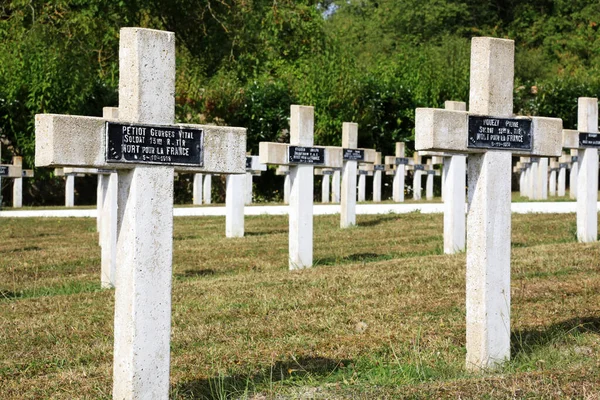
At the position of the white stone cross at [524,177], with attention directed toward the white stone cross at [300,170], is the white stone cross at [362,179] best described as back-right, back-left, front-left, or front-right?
front-right

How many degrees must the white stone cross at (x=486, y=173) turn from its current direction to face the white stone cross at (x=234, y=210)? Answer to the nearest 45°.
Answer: approximately 180°

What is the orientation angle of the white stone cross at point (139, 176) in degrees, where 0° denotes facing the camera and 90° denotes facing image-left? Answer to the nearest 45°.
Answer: approximately 315°

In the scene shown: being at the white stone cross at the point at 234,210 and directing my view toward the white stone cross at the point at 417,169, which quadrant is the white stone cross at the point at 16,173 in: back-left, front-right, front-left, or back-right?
front-left

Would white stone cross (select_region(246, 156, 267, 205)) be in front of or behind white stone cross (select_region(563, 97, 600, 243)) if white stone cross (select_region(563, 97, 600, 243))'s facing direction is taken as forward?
behind

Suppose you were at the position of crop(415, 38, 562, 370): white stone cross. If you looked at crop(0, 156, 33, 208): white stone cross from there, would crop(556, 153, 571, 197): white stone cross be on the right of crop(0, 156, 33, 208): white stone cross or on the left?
right

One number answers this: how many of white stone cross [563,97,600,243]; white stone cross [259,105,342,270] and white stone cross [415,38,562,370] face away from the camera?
0

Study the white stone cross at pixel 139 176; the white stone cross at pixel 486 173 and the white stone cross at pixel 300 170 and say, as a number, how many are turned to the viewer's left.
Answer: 0

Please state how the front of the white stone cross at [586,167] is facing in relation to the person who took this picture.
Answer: facing the viewer and to the right of the viewer

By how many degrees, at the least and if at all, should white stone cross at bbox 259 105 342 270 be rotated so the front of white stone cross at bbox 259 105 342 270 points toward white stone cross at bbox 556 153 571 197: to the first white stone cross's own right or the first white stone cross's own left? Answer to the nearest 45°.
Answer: approximately 90° to the first white stone cross's own left

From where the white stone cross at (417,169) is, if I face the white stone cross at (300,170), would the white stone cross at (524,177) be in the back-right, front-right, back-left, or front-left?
back-left
